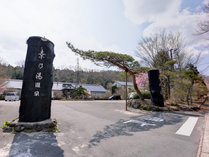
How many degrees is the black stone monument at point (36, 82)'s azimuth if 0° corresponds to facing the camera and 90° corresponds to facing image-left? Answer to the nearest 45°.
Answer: approximately 0°

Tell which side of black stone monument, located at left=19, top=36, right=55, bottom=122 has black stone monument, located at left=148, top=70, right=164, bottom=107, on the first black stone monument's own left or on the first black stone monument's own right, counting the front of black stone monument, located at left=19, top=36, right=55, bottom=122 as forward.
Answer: on the first black stone monument's own left

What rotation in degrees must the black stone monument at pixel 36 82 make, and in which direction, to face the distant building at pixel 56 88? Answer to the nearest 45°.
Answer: approximately 180°
